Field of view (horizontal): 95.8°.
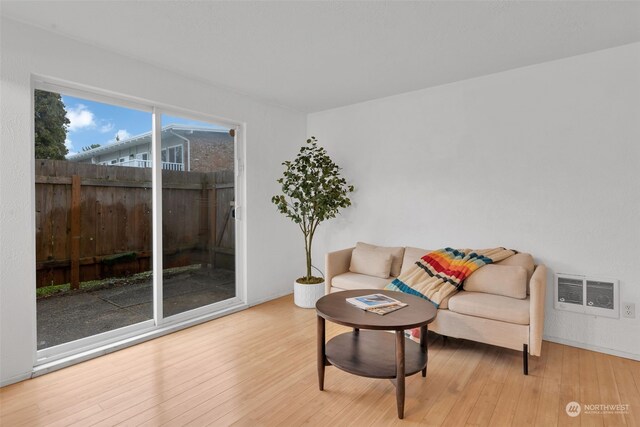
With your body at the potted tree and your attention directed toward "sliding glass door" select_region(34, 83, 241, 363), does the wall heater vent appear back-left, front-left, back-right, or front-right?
back-left

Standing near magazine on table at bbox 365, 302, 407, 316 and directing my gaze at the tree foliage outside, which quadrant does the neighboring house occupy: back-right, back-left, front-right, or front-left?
front-right

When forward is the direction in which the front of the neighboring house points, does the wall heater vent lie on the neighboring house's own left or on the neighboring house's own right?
on the neighboring house's own left

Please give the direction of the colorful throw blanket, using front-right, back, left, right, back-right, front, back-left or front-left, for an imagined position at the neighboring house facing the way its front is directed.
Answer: left

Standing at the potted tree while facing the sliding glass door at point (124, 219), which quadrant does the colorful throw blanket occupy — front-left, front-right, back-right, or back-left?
back-left

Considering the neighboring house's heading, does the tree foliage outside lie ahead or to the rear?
ahead

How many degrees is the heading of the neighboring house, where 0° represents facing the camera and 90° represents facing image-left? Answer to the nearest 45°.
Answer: approximately 45°

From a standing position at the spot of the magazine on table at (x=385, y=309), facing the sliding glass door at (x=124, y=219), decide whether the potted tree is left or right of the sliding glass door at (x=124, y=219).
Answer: right
